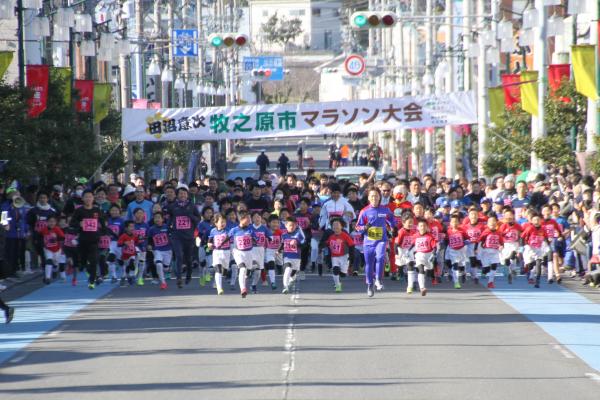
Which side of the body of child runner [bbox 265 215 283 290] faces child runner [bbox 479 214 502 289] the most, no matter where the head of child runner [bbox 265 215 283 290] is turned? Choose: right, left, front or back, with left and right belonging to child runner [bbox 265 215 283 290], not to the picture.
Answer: left

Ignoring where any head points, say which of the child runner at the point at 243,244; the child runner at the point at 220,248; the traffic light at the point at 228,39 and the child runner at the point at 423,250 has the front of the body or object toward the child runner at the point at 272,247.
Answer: the traffic light

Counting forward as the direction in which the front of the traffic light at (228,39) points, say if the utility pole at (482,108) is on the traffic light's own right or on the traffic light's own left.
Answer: on the traffic light's own left

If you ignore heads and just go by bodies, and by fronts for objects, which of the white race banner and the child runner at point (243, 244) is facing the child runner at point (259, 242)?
the white race banner

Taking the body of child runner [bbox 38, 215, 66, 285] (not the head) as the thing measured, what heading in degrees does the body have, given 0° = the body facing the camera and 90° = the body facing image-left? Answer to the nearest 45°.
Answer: approximately 0°

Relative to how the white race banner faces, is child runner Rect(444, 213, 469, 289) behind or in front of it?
in front

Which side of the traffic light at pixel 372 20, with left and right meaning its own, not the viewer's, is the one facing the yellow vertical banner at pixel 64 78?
right

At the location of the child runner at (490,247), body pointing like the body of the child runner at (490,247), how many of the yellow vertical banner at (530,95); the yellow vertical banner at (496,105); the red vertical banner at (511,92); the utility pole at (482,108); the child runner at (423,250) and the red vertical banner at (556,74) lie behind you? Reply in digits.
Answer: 5
